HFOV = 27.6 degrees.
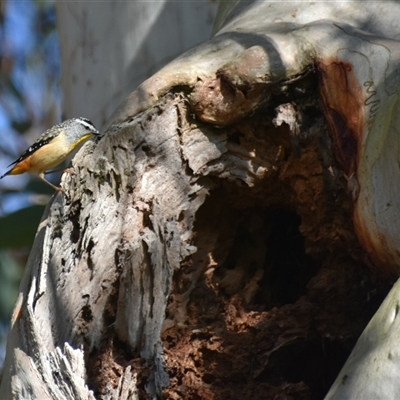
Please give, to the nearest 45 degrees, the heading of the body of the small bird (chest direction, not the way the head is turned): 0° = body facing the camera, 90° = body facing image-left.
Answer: approximately 270°

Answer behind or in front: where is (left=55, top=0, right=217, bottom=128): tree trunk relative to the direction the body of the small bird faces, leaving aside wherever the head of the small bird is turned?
in front
